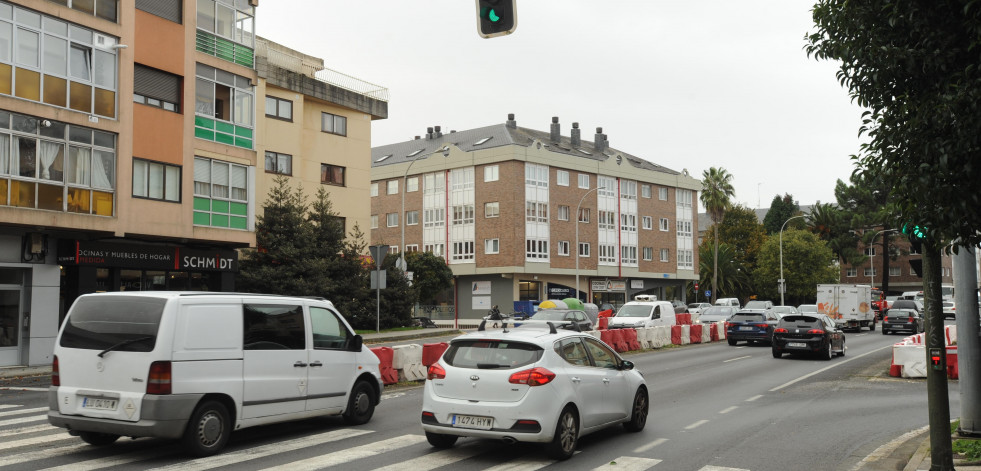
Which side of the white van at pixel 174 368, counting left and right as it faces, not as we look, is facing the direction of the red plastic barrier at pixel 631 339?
front

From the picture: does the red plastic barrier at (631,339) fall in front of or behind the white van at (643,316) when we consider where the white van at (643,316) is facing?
in front

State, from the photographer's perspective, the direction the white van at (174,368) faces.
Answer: facing away from the viewer and to the right of the viewer

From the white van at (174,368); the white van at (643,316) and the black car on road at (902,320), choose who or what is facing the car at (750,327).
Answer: the white van at (174,368)

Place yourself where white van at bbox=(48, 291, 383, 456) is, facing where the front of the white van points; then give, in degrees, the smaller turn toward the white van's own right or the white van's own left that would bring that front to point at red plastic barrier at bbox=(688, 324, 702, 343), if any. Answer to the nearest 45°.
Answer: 0° — it already faces it

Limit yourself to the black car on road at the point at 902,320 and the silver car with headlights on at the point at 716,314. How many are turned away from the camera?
1

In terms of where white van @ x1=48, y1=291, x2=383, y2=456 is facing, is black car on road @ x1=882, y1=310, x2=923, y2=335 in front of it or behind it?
in front

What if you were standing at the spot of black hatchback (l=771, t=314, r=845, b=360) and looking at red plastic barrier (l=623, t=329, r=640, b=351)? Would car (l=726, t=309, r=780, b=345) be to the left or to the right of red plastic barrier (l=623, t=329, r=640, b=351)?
right

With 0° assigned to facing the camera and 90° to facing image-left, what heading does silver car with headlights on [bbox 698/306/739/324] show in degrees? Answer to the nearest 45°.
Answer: approximately 45°

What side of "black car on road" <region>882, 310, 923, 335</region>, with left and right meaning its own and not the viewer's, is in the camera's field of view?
back

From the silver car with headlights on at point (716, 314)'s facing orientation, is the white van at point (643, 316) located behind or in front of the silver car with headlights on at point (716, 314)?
in front

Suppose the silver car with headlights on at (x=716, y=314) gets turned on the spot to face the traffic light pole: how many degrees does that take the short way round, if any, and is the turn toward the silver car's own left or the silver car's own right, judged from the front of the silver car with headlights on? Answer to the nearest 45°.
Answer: approximately 45° to the silver car's own left
